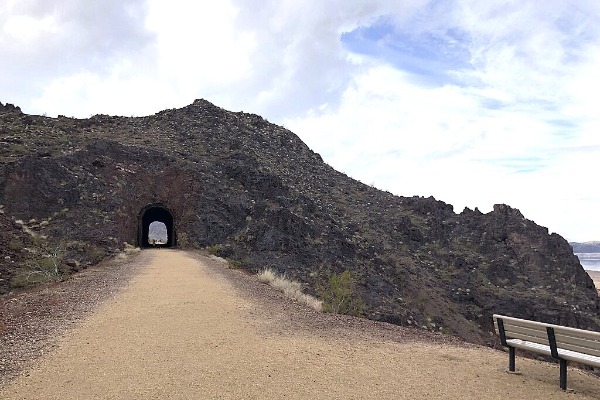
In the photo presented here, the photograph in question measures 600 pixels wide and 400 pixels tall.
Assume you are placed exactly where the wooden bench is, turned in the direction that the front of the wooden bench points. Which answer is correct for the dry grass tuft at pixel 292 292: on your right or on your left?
on your left

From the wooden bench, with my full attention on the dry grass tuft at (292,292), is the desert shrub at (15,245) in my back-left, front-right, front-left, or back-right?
front-left

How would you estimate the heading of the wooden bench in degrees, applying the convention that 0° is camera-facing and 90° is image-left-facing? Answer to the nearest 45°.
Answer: approximately 225°

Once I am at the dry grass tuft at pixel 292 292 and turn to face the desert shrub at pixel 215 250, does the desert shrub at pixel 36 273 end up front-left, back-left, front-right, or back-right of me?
front-left
